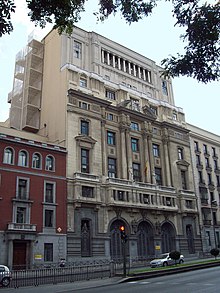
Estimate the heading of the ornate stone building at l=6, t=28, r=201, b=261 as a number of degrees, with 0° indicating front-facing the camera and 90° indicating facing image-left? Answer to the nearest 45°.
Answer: approximately 315°

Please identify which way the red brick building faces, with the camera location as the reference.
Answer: facing the viewer and to the right of the viewer

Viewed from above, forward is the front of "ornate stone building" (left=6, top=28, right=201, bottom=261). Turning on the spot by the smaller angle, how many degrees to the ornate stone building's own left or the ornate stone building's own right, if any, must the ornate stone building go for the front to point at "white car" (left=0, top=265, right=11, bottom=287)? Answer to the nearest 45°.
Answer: approximately 45° to the ornate stone building's own right

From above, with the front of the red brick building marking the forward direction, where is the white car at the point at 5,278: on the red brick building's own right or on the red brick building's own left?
on the red brick building's own right

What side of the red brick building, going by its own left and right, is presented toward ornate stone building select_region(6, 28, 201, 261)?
left

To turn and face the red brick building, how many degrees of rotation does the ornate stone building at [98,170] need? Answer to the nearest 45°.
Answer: approximately 90° to its right

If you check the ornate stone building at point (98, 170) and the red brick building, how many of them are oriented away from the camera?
0

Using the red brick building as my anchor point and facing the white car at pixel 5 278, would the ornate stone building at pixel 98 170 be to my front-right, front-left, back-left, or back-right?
back-left
